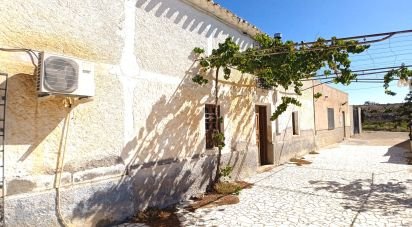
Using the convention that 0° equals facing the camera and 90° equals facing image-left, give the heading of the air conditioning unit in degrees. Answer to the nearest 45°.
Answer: approximately 315°

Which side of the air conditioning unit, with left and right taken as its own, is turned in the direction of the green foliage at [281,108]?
left

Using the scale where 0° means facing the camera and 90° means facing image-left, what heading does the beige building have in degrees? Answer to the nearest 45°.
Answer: approximately 315°

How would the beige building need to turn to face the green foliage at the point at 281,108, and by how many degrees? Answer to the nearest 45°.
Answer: approximately 90° to its left
